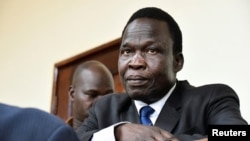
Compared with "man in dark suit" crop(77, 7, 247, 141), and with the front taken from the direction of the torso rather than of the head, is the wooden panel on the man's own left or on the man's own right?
on the man's own right

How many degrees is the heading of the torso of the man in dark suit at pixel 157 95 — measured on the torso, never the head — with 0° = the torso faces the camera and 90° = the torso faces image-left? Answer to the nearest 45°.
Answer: approximately 45°
